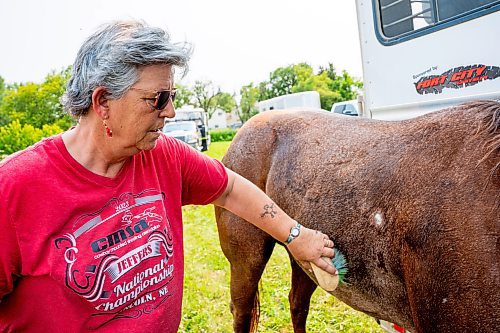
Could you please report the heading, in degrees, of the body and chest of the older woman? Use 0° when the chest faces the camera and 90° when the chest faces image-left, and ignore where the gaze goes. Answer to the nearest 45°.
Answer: approximately 315°

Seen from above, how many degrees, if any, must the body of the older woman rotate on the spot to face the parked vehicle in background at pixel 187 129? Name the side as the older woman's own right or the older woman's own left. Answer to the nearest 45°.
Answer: approximately 135° to the older woman's own left

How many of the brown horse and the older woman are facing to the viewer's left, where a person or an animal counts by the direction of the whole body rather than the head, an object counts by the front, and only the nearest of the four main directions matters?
0

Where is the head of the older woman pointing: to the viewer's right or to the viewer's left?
to the viewer's right

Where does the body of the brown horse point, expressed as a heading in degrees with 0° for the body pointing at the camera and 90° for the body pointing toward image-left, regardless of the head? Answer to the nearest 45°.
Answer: approximately 315°

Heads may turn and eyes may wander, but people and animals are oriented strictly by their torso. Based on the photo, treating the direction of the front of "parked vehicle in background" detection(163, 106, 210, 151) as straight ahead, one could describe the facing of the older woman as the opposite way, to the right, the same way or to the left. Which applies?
to the left

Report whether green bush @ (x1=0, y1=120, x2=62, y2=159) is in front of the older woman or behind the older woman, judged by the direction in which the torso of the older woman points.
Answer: behind

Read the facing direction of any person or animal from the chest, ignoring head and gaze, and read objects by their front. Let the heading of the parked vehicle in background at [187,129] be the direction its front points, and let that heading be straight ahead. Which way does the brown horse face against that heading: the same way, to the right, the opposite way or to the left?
to the left

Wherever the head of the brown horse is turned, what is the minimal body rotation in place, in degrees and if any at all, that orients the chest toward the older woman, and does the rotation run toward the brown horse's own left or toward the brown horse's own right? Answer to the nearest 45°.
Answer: approximately 90° to the brown horse's own right

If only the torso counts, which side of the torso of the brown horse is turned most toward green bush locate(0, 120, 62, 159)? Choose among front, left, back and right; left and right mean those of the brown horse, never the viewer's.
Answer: back

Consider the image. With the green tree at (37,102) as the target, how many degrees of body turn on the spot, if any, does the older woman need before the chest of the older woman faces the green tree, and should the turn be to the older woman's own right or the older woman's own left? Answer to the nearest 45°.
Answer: approximately 135° to the older woman's own left
